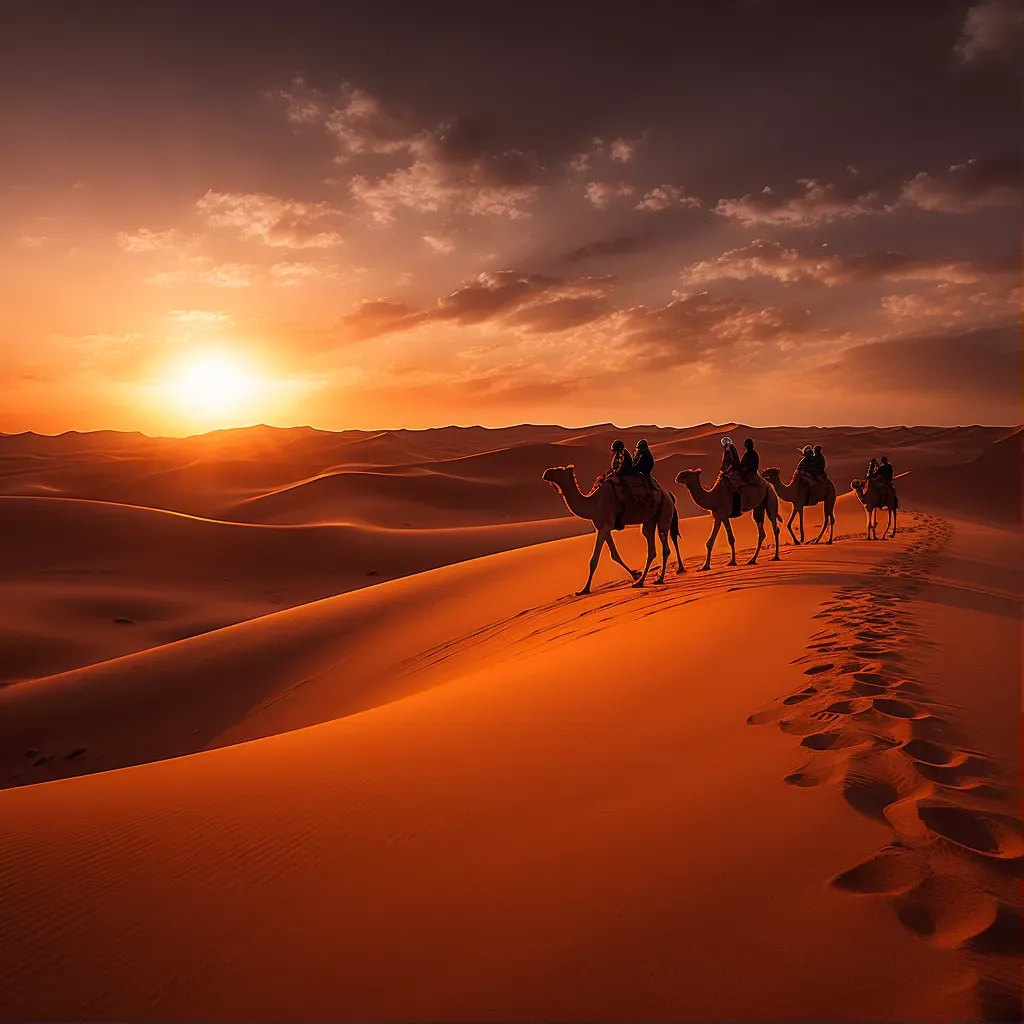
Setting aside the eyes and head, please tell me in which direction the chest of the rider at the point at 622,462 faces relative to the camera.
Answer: to the viewer's left

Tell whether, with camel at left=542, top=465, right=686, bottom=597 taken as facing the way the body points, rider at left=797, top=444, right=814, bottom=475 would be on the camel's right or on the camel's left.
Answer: on the camel's right

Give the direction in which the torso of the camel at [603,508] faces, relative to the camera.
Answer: to the viewer's left

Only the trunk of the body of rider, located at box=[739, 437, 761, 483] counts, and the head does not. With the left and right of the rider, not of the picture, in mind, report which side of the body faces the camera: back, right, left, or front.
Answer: left

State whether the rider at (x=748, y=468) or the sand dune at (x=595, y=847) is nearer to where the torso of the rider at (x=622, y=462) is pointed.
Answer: the sand dune

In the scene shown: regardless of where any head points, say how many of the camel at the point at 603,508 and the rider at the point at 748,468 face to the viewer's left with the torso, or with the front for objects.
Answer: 2

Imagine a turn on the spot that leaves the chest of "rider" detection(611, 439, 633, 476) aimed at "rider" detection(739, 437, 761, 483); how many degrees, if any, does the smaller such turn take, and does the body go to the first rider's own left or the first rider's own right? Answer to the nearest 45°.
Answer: approximately 135° to the first rider's own right

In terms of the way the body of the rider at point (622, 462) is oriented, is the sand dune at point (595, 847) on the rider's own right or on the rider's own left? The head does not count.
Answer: on the rider's own left
